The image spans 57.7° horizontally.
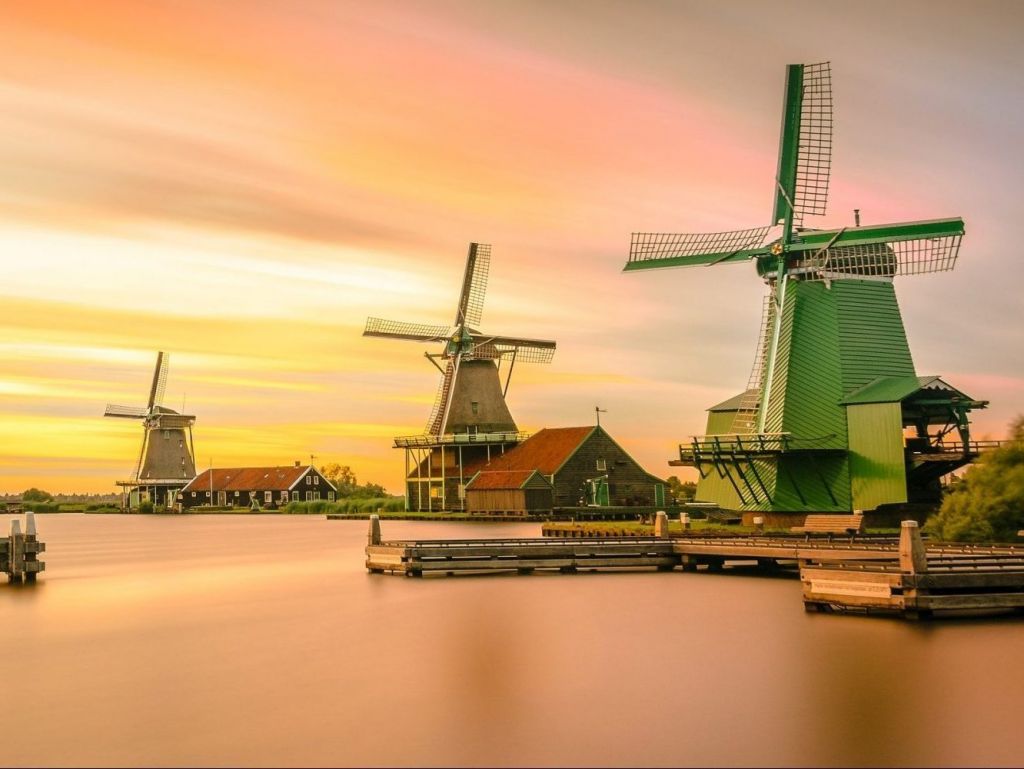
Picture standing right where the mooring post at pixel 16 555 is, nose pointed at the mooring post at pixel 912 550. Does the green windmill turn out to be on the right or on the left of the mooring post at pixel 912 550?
left

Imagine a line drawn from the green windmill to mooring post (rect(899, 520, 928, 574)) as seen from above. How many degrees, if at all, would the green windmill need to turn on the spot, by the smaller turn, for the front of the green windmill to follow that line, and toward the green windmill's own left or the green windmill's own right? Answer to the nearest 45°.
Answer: approximately 45° to the green windmill's own left

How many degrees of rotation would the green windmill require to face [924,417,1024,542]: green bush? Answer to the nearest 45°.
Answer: approximately 90° to its left

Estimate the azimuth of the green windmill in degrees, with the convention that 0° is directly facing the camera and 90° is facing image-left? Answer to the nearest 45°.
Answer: approximately 45°

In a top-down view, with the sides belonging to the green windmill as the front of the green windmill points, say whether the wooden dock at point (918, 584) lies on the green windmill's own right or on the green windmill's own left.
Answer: on the green windmill's own left

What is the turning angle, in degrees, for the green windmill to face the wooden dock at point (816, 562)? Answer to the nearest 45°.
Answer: approximately 45° to its left
